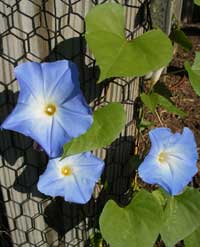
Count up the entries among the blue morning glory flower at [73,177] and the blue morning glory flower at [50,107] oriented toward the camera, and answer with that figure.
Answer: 2

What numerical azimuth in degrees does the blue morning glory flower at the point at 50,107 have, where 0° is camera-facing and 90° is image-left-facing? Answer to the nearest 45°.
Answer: approximately 0°
